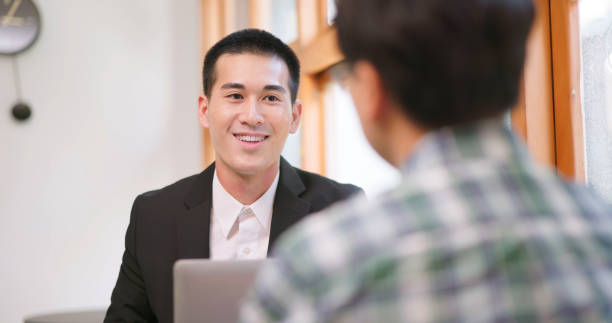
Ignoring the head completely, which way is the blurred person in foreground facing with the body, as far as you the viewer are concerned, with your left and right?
facing away from the viewer and to the left of the viewer

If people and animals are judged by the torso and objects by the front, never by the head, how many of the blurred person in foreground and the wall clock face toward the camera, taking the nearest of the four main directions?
1

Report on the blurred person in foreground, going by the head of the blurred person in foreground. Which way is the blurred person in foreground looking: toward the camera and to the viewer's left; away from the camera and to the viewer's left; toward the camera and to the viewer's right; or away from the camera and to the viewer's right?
away from the camera and to the viewer's left

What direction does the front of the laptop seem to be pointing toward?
away from the camera

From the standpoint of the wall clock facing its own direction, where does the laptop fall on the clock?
The laptop is roughly at 12 o'clock from the wall clock.
